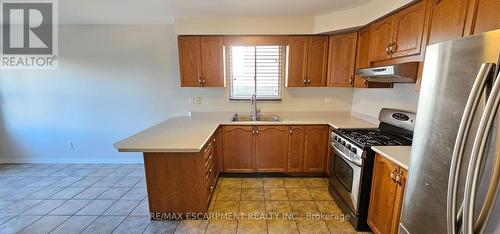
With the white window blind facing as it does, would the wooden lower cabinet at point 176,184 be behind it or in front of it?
in front

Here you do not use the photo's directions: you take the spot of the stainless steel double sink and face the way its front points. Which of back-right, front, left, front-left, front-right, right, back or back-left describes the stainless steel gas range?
front-left

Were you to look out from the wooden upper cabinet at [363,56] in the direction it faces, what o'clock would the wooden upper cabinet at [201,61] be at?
the wooden upper cabinet at [201,61] is roughly at 1 o'clock from the wooden upper cabinet at [363,56].

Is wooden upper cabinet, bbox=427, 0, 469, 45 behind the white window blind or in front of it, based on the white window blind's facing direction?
in front

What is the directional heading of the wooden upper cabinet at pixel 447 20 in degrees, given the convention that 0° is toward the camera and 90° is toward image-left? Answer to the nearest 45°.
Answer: approximately 45°

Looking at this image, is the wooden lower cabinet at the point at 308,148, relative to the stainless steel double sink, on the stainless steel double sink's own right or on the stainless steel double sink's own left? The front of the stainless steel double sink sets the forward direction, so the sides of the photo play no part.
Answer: on the stainless steel double sink's own left
